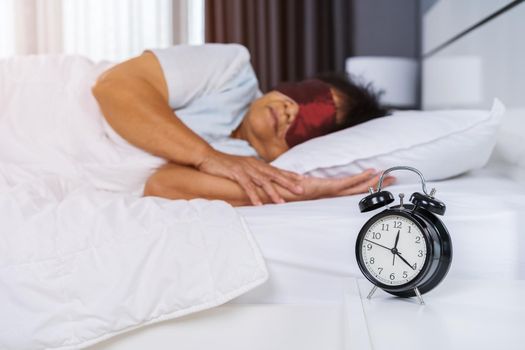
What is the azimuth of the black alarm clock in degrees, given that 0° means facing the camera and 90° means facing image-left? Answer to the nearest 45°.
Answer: approximately 45°

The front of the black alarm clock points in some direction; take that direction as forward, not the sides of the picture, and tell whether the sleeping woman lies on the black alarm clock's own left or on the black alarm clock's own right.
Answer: on the black alarm clock's own right

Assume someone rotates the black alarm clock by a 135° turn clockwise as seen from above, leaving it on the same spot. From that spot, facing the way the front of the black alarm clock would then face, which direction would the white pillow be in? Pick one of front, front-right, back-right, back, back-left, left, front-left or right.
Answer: front

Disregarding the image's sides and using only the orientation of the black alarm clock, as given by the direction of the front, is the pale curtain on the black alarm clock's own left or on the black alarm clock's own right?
on the black alarm clock's own right
